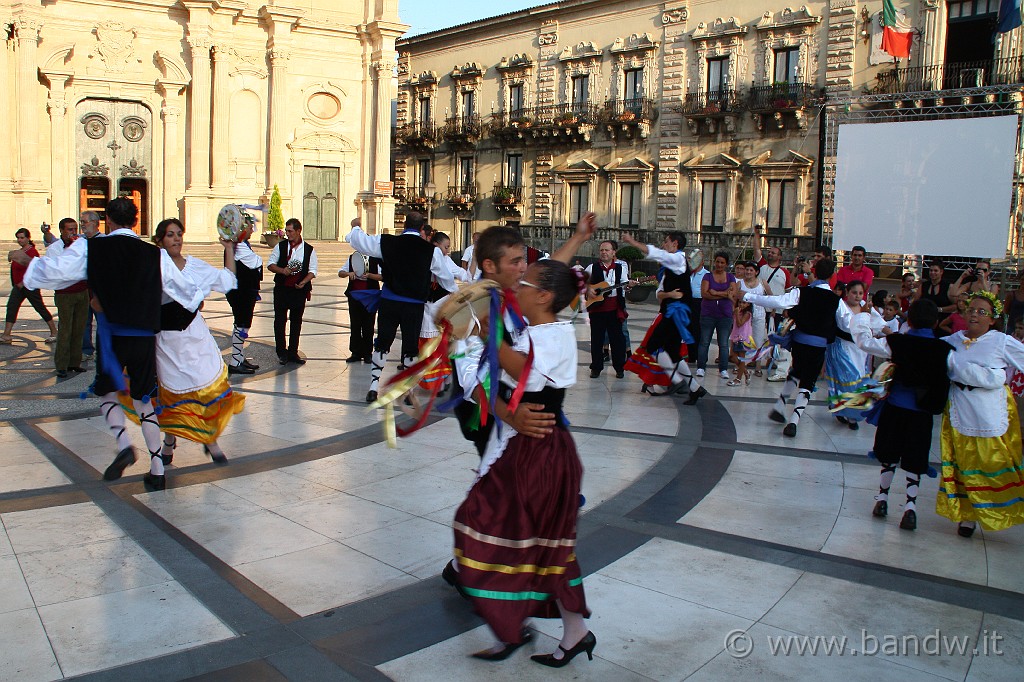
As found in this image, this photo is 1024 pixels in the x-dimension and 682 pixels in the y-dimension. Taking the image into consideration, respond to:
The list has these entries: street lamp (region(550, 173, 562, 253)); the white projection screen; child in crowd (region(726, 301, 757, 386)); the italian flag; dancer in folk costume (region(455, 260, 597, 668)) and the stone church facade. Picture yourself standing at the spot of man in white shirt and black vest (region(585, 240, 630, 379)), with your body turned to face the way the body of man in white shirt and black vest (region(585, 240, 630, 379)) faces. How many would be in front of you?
1

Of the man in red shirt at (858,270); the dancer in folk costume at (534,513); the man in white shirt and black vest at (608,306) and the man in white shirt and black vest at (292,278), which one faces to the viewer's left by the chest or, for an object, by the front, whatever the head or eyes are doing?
the dancer in folk costume

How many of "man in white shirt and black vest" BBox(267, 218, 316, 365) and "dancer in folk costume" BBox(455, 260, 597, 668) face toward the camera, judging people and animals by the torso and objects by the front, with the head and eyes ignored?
1

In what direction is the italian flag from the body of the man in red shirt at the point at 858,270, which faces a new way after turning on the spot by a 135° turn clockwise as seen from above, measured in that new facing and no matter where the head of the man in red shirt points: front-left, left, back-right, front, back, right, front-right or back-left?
front-right

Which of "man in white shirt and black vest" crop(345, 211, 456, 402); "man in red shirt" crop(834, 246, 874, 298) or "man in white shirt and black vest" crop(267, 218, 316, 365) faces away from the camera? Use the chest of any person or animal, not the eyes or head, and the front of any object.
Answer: "man in white shirt and black vest" crop(345, 211, 456, 402)

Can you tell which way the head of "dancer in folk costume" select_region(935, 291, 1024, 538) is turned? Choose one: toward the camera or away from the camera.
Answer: toward the camera

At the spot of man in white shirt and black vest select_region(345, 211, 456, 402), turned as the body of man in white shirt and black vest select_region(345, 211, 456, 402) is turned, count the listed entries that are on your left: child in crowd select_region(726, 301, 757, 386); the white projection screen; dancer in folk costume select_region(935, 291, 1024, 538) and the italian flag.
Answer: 0

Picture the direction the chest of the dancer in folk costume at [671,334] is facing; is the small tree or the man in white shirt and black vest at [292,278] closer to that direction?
the man in white shirt and black vest

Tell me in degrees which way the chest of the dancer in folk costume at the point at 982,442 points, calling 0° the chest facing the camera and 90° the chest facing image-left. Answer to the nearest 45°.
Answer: approximately 45°

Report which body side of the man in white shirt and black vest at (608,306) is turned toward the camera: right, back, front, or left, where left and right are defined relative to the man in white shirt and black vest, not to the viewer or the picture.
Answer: front

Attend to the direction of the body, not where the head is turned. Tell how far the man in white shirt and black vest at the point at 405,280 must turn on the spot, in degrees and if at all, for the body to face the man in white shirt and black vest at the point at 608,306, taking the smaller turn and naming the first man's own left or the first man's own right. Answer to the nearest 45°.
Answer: approximately 45° to the first man's own right

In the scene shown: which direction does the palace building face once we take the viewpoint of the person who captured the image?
facing the viewer and to the left of the viewer

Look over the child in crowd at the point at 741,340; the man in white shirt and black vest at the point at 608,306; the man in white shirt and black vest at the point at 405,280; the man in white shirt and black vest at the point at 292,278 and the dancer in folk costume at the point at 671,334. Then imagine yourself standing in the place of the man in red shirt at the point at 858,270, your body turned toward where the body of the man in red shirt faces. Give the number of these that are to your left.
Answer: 0

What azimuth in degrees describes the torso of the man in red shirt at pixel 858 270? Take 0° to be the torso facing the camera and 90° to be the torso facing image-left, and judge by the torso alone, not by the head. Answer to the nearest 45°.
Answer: approximately 0°

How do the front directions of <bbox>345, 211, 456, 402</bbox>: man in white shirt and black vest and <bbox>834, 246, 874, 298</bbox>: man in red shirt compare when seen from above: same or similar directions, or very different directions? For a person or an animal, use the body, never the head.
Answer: very different directions

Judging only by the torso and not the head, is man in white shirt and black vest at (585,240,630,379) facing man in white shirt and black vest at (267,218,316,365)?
no

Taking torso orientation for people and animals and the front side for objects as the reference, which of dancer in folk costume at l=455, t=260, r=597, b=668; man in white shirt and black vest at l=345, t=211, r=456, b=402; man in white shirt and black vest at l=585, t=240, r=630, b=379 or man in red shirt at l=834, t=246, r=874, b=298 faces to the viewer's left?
the dancer in folk costume
